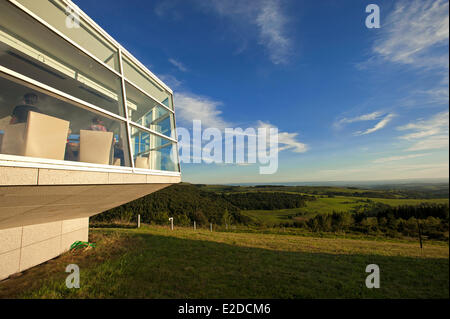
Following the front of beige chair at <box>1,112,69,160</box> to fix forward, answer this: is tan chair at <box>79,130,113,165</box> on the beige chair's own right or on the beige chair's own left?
on the beige chair's own right

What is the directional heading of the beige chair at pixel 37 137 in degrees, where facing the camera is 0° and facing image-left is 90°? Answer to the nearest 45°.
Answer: approximately 135°
